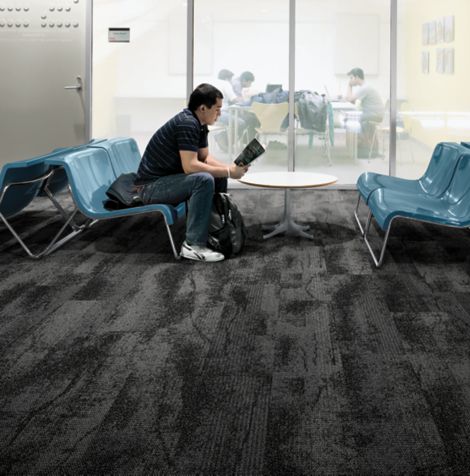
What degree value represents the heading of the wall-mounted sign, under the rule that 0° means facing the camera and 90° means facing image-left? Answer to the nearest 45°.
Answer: approximately 0°

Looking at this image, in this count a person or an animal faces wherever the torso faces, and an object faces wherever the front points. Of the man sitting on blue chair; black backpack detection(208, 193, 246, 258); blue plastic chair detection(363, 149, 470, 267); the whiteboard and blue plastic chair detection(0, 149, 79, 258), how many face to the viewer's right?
2

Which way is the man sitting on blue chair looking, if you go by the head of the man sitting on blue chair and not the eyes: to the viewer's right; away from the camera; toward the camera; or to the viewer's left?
to the viewer's right

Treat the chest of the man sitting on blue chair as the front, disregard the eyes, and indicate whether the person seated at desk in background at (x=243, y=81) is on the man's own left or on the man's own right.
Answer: on the man's own left

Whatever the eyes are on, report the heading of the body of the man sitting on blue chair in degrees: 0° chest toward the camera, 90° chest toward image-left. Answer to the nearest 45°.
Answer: approximately 270°

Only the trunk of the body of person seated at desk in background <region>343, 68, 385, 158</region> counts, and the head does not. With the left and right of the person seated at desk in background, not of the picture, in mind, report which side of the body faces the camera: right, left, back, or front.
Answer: left

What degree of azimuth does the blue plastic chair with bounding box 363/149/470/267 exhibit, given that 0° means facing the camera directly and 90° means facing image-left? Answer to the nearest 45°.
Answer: approximately 90°

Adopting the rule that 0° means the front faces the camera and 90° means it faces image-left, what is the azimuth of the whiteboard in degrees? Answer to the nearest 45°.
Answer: approximately 0°
